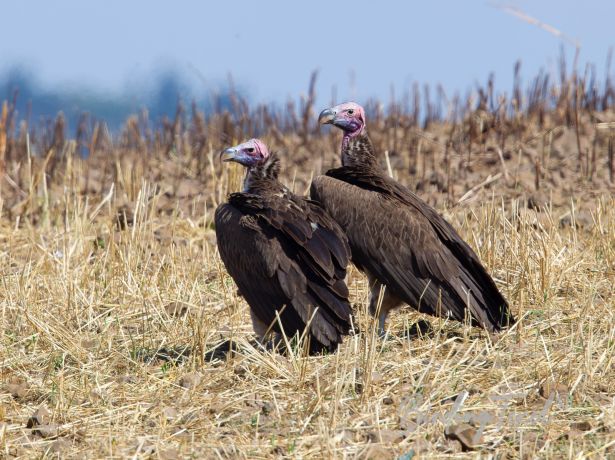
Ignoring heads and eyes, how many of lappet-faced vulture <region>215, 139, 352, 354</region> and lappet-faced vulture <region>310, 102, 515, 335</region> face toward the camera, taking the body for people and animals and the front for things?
0

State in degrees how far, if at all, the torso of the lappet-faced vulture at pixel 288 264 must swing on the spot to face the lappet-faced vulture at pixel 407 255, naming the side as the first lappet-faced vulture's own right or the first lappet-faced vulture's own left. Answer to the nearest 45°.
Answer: approximately 90° to the first lappet-faced vulture's own right

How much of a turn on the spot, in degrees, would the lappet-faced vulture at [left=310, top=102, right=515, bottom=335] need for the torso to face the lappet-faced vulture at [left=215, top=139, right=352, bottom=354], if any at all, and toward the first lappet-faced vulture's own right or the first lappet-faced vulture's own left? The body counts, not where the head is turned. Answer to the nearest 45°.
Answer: approximately 45° to the first lappet-faced vulture's own left

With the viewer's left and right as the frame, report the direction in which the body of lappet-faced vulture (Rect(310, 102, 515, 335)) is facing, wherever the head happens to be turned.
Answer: facing to the left of the viewer

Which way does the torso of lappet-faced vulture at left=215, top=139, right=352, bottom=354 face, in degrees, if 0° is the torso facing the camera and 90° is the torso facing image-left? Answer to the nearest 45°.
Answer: approximately 135°
